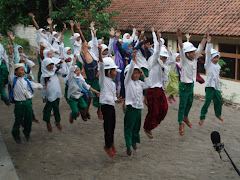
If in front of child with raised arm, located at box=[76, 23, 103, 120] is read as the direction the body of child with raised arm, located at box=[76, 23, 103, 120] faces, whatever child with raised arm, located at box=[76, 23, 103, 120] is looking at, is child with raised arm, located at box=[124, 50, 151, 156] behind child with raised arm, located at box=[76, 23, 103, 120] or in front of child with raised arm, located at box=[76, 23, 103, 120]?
in front

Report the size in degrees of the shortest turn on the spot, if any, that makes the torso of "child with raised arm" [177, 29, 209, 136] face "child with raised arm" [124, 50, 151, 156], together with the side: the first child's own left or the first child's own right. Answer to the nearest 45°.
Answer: approximately 90° to the first child's own right

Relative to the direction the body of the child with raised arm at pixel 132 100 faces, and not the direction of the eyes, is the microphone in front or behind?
in front

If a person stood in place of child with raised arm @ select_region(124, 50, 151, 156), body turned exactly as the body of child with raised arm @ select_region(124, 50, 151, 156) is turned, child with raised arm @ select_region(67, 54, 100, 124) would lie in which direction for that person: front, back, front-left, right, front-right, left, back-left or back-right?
back

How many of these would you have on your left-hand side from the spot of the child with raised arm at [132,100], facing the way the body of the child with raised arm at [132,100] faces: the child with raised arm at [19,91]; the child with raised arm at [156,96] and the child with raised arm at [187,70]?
2

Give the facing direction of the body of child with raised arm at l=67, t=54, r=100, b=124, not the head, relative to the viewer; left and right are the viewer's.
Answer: facing the viewer and to the right of the viewer

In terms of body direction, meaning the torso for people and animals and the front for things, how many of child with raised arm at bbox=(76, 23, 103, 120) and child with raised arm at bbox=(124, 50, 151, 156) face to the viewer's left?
0
